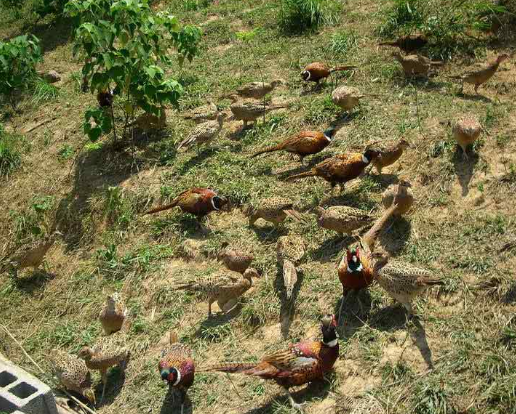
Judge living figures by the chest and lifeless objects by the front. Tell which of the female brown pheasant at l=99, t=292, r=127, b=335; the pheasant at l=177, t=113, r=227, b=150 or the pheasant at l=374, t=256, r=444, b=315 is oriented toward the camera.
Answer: the female brown pheasant

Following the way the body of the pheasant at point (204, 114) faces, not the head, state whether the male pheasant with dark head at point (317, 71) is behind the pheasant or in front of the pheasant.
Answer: in front

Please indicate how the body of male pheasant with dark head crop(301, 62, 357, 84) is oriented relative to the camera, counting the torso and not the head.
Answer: to the viewer's left

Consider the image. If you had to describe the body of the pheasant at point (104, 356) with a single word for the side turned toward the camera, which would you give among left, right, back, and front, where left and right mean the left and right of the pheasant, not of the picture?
left

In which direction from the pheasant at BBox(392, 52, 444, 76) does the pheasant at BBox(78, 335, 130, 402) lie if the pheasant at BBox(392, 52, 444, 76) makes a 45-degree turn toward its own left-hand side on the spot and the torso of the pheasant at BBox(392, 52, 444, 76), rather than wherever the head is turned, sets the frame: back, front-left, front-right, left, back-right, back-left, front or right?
front

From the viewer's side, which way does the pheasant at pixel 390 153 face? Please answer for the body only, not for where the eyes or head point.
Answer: to the viewer's right

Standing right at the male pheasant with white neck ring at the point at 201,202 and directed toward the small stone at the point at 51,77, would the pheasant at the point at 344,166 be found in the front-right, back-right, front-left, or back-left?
back-right

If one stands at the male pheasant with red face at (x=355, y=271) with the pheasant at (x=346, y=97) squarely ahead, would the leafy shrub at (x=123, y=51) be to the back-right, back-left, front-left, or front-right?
front-left

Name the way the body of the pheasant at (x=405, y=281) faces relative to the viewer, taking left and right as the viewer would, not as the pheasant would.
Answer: facing to the left of the viewer

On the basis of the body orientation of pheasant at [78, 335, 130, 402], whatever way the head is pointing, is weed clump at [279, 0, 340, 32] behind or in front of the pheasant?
behind

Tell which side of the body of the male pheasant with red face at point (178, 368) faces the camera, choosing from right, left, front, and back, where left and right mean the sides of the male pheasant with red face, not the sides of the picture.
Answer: front

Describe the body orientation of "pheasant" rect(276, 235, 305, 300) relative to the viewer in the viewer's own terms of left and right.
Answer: facing away from the viewer

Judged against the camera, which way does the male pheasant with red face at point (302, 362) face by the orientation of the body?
to the viewer's right

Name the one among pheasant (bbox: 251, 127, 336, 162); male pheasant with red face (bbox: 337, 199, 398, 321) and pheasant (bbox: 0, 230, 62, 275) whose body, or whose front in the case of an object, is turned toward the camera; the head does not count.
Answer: the male pheasant with red face

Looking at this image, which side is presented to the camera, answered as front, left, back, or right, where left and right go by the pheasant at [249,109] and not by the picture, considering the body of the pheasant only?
left

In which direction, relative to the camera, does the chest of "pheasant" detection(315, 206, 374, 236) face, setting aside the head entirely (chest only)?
to the viewer's left

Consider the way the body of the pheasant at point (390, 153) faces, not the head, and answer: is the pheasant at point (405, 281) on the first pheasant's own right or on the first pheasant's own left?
on the first pheasant's own right
